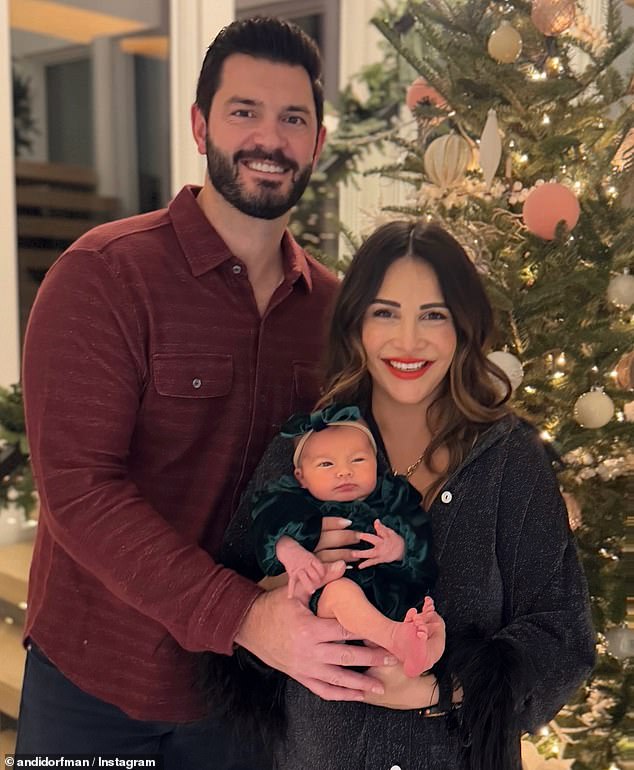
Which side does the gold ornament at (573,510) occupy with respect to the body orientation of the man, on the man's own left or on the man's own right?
on the man's own left

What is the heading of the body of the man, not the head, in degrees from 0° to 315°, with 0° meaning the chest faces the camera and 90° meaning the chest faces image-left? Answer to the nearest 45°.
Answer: approximately 315°

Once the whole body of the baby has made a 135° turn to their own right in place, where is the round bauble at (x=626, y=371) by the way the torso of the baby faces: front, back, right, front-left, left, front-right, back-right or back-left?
right

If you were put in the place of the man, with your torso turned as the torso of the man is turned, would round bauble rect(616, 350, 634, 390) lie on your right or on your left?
on your left

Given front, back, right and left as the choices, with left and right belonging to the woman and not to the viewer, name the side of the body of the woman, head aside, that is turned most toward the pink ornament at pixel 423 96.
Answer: back

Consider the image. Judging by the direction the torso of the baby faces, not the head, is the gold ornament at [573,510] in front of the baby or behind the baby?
behind
